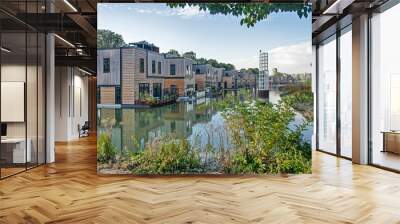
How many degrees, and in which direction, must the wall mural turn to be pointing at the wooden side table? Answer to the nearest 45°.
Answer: approximately 90° to its left

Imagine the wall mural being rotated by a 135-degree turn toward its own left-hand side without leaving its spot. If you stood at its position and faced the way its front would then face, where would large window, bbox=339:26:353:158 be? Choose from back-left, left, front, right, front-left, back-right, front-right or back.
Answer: front

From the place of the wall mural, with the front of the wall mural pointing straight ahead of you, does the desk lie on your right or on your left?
on your right

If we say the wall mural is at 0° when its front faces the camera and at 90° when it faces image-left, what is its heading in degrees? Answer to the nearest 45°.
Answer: approximately 0°

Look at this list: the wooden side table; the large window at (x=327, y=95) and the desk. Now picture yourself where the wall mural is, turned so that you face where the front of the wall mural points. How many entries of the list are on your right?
1

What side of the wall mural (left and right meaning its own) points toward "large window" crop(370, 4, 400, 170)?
left

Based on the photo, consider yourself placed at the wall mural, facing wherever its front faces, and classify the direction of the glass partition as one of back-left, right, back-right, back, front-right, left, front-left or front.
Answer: right
